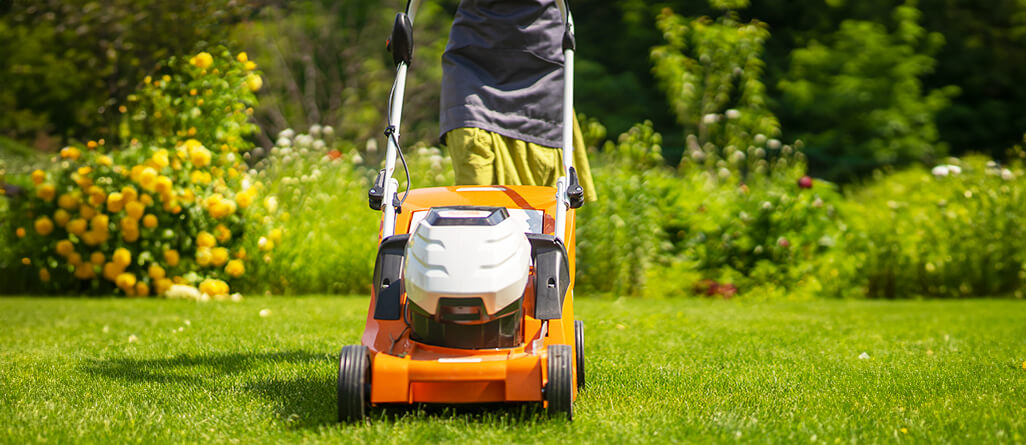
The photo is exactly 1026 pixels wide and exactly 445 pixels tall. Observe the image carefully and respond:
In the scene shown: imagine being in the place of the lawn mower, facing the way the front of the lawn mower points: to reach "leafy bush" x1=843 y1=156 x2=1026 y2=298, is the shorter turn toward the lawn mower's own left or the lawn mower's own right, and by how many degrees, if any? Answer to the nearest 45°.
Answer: approximately 135° to the lawn mower's own left

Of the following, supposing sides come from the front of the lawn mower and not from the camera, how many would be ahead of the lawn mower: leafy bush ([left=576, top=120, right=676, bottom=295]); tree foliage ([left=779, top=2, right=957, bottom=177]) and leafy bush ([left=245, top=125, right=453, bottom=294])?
0

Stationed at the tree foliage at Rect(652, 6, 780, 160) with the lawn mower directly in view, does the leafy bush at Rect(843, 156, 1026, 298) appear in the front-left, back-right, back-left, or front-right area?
front-left

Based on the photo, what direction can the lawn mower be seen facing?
toward the camera

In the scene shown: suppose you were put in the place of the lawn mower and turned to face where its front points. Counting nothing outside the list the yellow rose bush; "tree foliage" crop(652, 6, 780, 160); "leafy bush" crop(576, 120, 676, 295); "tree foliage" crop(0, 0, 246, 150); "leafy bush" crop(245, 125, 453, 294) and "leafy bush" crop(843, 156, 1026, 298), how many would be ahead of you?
0

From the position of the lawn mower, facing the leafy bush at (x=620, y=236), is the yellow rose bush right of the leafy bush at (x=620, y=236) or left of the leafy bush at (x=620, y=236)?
left

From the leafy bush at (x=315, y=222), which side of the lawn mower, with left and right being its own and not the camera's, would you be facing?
back

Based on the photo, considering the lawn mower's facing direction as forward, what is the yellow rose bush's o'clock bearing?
The yellow rose bush is roughly at 5 o'clock from the lawn mower.

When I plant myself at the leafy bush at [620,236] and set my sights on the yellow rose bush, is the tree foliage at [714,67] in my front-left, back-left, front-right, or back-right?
back-right

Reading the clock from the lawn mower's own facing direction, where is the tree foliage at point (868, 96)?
The tree foliage is roughly at 7 o'clock from the lawn mower.

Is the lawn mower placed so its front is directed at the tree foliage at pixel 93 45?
no

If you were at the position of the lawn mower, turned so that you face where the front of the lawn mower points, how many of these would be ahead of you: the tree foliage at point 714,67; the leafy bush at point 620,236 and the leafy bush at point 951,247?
0

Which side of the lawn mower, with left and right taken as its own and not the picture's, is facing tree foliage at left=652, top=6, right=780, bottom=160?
back

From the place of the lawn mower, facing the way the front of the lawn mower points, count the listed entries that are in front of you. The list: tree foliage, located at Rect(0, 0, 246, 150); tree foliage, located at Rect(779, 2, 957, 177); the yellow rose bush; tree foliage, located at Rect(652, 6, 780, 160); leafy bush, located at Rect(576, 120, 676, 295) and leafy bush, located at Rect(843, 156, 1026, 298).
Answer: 0
